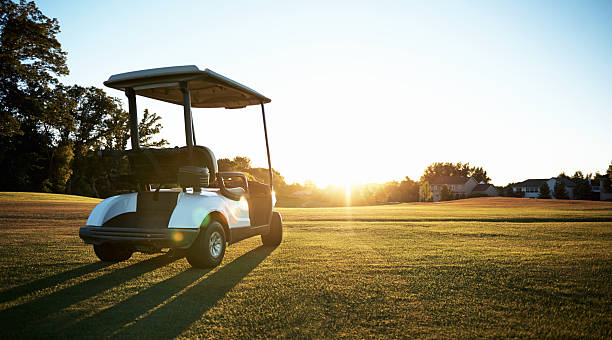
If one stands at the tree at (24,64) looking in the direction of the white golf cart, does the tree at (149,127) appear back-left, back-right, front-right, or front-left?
back-left

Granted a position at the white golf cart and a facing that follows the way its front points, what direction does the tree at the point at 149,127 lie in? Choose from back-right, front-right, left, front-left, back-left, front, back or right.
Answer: front-left

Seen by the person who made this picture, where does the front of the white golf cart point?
facing away from the viewer and to the right of the viewer

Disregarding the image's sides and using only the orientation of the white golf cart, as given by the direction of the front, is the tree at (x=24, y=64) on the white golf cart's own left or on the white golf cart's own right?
on the white golf cart's own left
